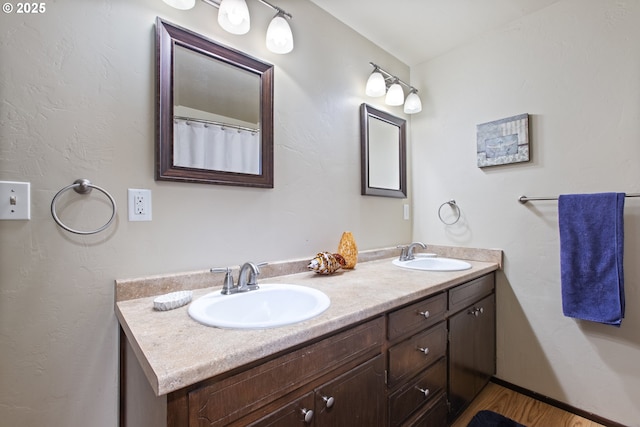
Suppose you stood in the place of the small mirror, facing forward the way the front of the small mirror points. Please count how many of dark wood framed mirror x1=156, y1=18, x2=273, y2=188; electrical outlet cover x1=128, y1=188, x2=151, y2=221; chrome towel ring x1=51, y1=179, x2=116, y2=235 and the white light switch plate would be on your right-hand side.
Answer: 4

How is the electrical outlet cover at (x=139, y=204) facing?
toward the camera

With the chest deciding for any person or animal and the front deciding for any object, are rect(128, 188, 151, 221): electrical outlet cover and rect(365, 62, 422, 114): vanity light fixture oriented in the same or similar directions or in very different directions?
same or similar directions

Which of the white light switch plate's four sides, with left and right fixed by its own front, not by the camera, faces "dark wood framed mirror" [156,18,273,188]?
left

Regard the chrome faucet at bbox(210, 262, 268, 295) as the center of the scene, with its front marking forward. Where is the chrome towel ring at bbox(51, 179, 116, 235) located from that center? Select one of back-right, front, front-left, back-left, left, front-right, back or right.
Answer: back-right

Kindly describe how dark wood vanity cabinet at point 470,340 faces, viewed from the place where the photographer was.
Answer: facing the viewer and to the right of the viewer

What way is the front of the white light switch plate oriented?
toward the camera

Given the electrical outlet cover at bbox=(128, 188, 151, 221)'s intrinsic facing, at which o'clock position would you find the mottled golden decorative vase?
The mottled golden decorative vase is roughly at 9 o'clock from the electrical outlet cover.

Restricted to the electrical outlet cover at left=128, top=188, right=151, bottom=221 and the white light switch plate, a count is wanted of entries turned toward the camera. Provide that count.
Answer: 2

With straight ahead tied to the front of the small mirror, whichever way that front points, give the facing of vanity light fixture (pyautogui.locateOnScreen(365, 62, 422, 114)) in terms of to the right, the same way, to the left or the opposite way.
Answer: the same way

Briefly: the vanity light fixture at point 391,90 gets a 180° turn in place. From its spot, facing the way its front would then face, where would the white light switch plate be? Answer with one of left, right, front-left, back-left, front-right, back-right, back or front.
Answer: left
